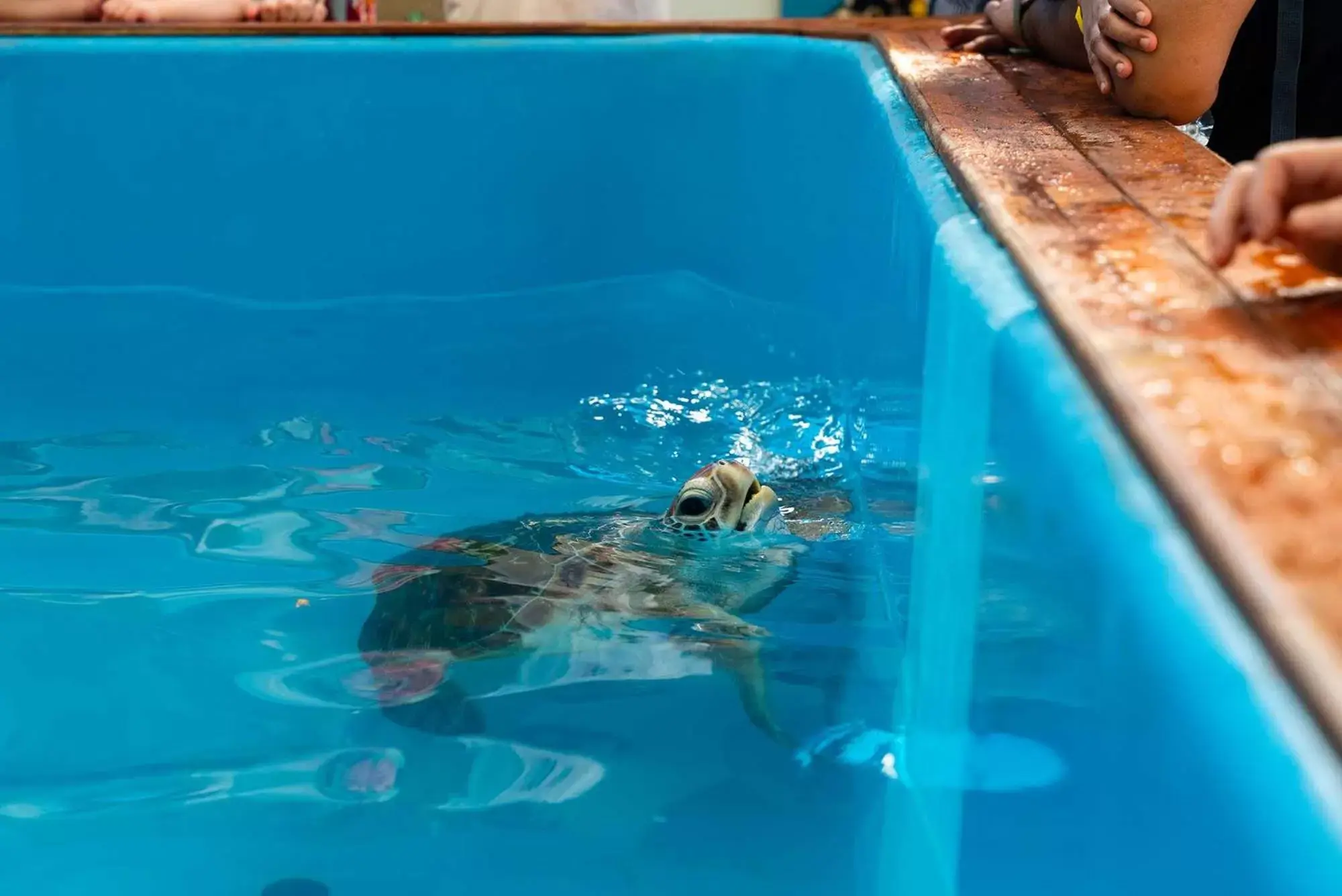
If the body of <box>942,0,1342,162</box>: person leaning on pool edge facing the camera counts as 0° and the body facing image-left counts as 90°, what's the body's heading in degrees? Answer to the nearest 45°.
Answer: approximately 90°

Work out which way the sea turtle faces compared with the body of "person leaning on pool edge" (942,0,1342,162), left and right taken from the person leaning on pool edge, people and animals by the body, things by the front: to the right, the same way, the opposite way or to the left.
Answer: the opposite way

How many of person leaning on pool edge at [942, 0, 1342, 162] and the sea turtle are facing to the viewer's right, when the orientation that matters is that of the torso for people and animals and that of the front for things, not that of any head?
1

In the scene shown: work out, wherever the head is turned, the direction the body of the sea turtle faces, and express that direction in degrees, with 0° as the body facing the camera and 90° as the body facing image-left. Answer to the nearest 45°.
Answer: approximately 270°

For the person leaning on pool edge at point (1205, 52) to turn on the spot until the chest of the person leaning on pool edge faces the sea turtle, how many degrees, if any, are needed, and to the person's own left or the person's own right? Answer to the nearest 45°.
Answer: approximately 45° to the person's own left

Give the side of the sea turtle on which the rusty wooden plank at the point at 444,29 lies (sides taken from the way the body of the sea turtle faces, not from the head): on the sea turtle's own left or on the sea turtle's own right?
on the sea turtle's own left

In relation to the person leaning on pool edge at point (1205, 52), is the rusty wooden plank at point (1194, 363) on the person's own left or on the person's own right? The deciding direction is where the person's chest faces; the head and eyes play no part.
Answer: on the person's own left
